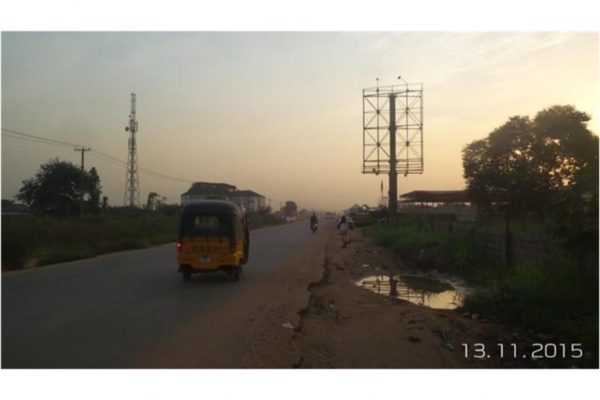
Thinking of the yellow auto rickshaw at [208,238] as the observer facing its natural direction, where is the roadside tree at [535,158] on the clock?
The roadside tree is roughly at 2 o'clock from the yellow auto rickshaw.

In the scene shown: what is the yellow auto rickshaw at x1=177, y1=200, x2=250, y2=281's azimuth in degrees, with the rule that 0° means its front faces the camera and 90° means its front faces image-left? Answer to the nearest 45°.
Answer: approximately 180°
